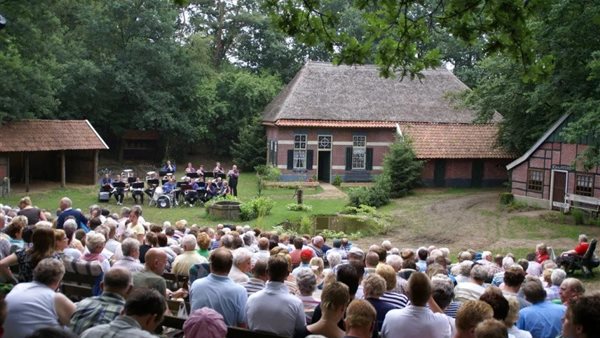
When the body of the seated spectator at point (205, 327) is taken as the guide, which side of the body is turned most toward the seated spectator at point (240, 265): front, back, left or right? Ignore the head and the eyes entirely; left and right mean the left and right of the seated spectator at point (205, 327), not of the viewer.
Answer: front

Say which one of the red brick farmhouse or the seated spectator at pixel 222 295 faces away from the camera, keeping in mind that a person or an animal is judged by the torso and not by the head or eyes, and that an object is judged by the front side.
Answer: the seated spectator

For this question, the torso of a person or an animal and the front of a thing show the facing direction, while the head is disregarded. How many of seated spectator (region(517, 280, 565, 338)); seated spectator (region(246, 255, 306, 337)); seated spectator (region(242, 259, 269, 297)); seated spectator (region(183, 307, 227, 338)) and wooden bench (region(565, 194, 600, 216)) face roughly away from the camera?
4

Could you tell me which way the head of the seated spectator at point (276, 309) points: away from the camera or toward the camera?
away from the camera

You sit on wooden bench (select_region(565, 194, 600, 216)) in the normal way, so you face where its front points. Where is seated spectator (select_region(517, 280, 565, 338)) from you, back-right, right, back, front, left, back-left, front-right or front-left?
front-left

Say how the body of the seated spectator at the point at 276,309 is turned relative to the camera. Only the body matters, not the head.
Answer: away from the camera

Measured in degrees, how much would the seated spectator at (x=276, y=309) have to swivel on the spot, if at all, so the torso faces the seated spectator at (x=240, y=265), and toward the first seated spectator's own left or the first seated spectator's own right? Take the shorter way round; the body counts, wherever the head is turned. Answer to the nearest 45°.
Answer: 0° — they already face them

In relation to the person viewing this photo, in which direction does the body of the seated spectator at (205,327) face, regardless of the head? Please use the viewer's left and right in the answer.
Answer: facing away from the viewer

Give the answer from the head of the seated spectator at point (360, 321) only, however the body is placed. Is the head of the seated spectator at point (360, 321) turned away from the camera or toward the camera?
away from the camera

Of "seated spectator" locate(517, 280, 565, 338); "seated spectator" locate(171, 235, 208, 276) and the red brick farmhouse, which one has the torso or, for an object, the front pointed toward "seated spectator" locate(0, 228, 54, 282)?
the red brick farmhouse

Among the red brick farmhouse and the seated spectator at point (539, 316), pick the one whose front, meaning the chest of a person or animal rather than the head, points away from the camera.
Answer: the seated spectator

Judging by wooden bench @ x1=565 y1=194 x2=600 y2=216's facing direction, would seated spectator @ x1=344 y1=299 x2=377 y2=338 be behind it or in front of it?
in front

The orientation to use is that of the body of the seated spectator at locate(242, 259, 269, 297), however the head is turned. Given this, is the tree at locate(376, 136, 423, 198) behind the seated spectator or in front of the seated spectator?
in front

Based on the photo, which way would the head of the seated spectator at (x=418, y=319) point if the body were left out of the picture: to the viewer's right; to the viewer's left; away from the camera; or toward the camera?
away from the camera

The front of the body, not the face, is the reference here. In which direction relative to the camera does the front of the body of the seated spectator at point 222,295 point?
away from the camera

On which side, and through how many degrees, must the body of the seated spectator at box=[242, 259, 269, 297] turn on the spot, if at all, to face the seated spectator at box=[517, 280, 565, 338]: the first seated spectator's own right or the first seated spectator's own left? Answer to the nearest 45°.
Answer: approximately 90° to the first seated spectator's own right

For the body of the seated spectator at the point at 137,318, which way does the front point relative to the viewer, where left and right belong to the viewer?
facing away from the viewer and to the right of the viewer

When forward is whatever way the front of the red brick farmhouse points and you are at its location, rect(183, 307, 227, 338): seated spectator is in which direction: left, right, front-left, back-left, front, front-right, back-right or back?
front
